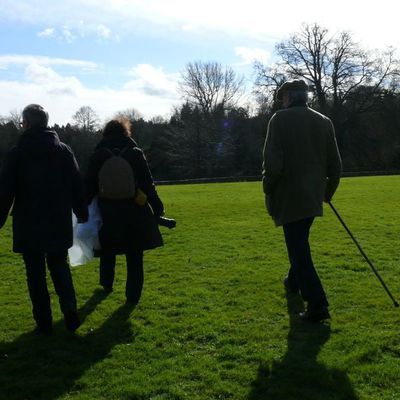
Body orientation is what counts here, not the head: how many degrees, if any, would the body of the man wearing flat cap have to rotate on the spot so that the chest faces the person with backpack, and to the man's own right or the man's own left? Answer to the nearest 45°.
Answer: approximately 45° to the man's own left

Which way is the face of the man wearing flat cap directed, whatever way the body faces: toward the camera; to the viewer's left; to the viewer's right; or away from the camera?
away from the camera

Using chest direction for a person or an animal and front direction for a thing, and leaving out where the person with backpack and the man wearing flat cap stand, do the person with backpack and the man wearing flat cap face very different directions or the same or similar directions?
same or similar directions

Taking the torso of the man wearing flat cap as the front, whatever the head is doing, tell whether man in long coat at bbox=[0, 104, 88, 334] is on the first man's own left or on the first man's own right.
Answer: on the first man's own left

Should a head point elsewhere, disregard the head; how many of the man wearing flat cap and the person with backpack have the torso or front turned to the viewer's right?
0

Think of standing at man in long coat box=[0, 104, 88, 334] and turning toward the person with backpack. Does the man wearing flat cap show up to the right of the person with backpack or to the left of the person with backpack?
right

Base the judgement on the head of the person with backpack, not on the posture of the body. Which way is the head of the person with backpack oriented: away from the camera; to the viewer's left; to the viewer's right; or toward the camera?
away from the camera

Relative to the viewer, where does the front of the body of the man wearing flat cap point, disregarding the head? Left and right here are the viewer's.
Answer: facing away from the viewer and to the left of the viewer

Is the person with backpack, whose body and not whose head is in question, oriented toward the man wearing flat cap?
no

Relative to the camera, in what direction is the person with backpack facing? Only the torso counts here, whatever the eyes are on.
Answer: away from the camera

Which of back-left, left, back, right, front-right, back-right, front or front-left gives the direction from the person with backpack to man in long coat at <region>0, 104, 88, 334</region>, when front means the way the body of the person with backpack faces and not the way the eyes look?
back-left
